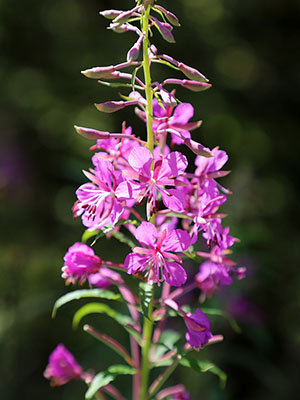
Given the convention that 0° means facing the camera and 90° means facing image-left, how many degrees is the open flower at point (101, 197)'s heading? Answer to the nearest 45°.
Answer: approximately 45°

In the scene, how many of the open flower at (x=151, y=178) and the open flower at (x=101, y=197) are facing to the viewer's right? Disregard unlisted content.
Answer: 0

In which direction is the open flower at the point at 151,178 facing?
toward the camera
